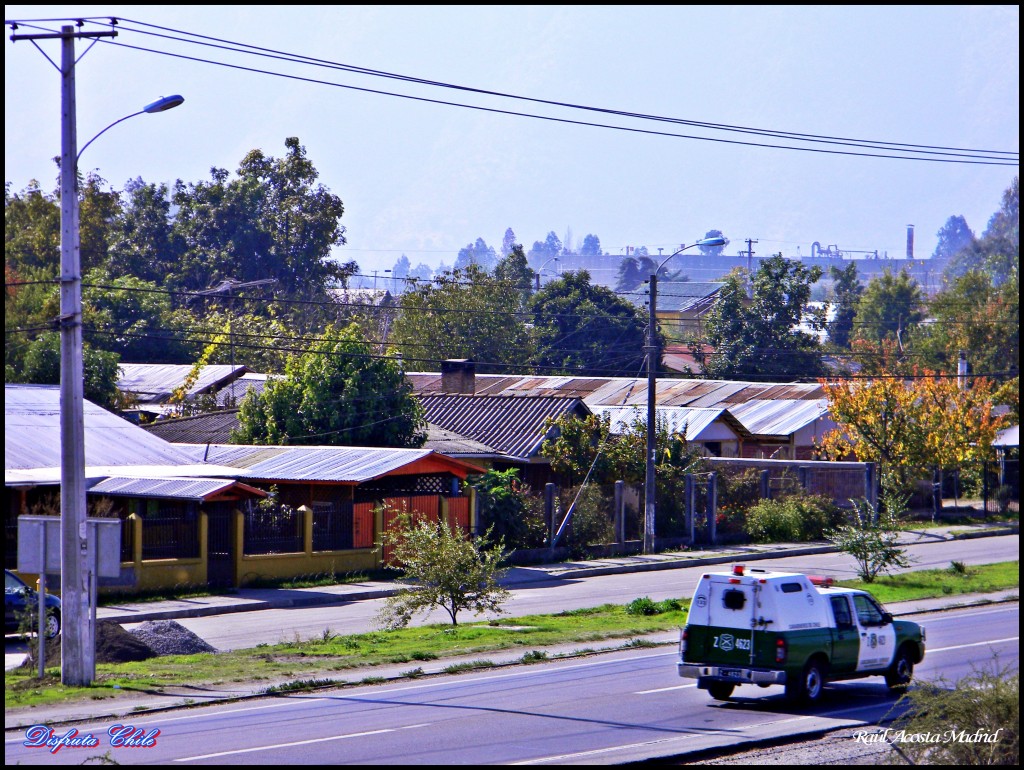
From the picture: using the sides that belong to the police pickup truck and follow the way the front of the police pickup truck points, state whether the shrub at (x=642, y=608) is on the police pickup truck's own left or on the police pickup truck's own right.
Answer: on the police pickup truck's own left

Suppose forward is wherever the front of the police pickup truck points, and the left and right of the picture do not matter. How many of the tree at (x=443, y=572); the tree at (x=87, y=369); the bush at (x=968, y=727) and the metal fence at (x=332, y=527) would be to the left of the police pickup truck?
3

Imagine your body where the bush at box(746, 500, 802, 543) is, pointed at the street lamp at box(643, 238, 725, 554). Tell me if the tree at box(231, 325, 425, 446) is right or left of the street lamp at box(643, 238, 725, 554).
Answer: right

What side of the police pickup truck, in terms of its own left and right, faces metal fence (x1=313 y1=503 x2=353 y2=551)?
left

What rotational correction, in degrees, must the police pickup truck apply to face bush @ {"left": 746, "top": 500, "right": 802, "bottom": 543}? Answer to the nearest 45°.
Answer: approximately 45° to its left

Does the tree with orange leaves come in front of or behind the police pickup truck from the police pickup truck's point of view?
in front

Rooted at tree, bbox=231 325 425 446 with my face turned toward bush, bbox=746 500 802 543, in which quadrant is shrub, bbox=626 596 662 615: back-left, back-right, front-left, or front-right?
front-right

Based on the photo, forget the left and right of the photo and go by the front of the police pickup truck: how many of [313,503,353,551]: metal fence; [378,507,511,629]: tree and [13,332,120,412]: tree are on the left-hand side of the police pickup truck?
3

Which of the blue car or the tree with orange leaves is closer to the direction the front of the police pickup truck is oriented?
the tree with orange leaves

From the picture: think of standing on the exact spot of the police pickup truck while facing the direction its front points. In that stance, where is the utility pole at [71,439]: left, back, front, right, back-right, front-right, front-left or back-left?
back-left

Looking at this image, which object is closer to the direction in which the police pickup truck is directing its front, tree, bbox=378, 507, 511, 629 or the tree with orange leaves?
the tree with orange leaves

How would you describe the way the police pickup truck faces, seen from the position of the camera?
facing away from the viewer and to the right of the viewer

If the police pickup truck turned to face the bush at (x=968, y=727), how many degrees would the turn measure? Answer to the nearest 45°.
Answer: approximately 135° to its right

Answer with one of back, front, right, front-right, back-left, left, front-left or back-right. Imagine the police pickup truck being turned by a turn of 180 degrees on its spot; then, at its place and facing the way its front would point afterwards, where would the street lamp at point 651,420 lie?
back-right

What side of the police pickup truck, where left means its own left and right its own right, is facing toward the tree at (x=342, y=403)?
left
